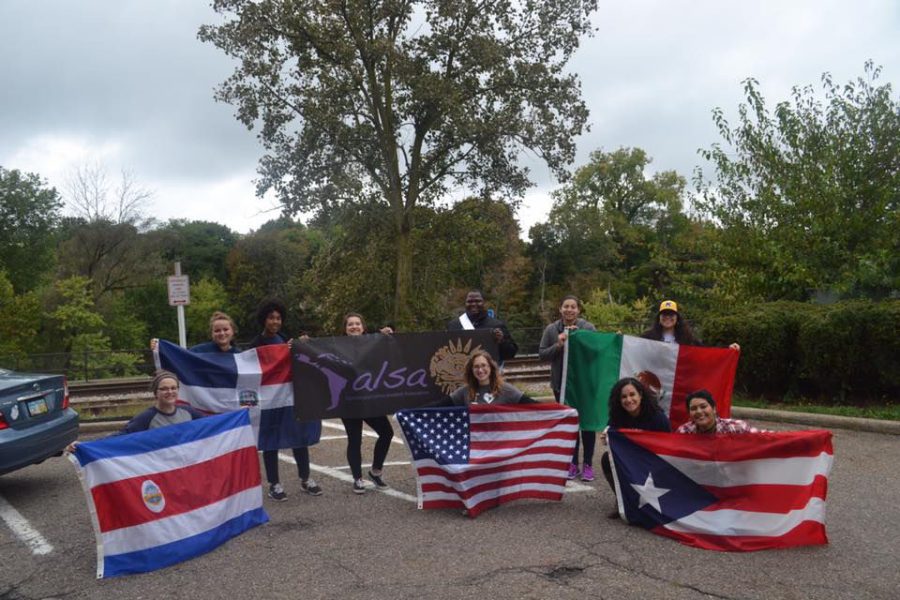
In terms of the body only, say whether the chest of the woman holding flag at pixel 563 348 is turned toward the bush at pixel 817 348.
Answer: no

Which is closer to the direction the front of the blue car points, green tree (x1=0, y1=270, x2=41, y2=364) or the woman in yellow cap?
the green tree

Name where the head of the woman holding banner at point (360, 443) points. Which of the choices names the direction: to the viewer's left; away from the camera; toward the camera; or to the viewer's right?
toward the camera

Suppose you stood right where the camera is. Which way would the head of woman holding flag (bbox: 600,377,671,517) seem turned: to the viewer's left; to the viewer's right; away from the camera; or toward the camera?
toward the camera

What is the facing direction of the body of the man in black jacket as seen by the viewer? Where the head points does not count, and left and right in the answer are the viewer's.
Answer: facing the viewer

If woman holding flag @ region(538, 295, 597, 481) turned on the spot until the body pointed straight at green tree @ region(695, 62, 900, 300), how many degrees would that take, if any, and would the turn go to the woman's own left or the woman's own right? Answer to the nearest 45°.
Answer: approximately 135° to the woman's own left

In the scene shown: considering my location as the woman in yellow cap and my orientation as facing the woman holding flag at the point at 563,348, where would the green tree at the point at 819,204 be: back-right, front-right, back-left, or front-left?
back-right

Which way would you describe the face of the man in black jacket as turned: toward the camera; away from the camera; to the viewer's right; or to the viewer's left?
toward the camera

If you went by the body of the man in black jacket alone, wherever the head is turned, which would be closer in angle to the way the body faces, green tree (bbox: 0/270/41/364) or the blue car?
the blue car

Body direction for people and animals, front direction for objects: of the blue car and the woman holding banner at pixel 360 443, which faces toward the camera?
the woman holding banner

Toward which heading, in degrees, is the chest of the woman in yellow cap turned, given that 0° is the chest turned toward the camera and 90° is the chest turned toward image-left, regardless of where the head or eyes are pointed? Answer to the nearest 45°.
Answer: approximately 0°

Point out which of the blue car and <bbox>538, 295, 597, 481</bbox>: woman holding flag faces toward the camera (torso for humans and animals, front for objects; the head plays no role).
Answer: the woman holding flag

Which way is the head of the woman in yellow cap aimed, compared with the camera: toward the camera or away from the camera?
toward the camera

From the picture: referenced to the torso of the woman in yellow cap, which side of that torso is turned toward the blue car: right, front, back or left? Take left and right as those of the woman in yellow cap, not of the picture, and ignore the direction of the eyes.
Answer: right

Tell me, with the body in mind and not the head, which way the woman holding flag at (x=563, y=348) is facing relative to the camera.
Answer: toward the camera

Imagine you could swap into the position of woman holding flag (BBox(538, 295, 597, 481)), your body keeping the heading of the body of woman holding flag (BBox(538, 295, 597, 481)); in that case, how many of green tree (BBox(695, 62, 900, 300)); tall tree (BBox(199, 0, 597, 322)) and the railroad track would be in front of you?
0

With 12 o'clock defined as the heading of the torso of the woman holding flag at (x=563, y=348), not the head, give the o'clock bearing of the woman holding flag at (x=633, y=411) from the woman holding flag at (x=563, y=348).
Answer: the woman holding flag at (x=633, y=411) is roughly at 11 o'clock from the woman holding flag at (x=563, y=348).

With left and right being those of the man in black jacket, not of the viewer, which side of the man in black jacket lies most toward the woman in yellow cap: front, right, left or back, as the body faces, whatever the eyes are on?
left
